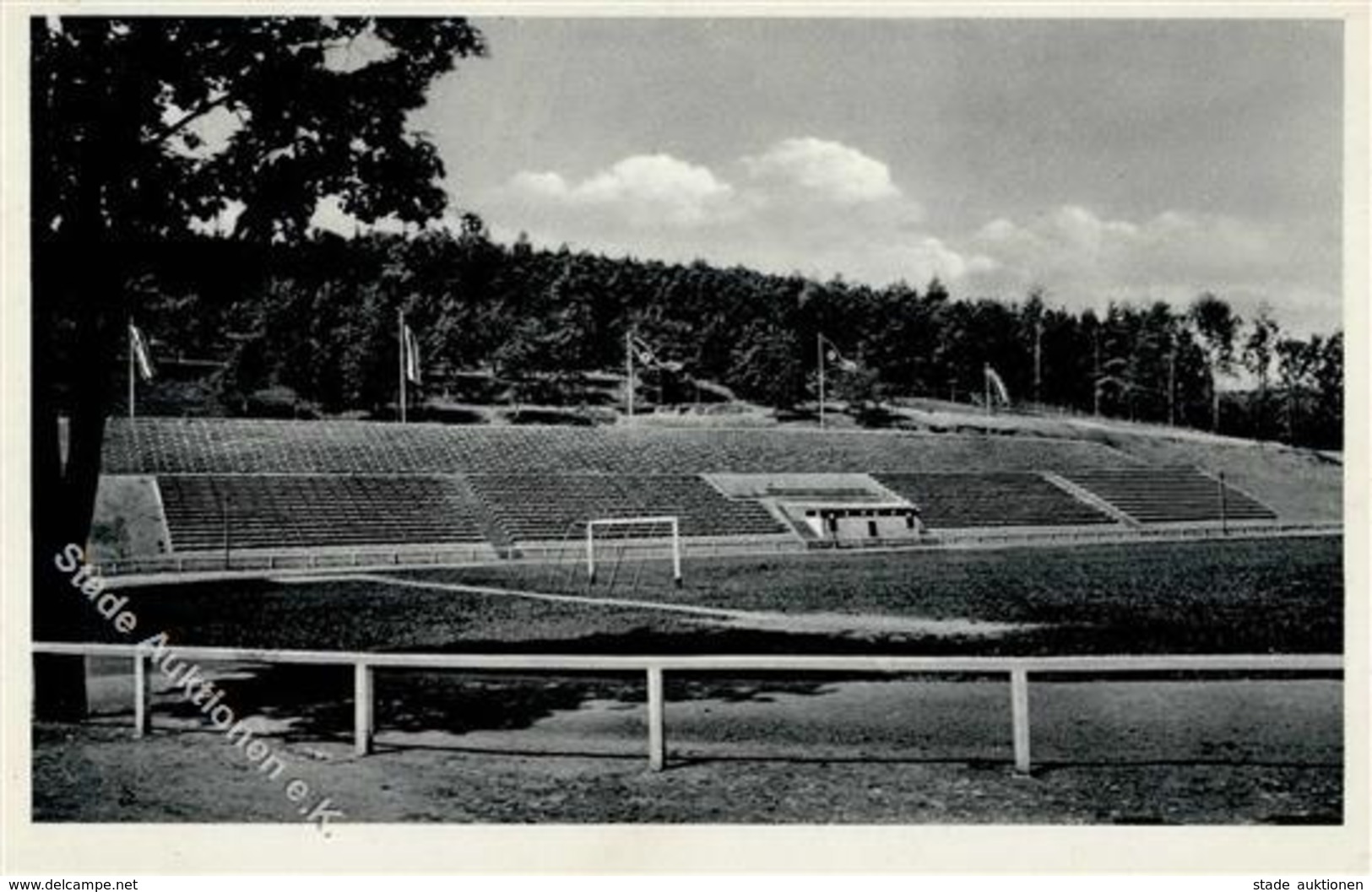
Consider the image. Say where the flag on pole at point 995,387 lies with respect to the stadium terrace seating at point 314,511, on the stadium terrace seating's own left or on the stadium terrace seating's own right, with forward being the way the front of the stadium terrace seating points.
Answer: on the stadium terrace seating's own left

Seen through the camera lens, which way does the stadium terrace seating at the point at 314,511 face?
facing the viewer

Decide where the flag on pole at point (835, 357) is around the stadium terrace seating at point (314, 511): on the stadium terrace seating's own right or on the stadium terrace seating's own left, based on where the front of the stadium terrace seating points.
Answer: on the stadium terrace seating's own left

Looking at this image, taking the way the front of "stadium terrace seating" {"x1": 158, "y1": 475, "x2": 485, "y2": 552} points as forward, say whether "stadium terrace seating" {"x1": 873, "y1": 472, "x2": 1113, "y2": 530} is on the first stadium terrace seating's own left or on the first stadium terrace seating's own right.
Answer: on the first stadium terrace seating's own left

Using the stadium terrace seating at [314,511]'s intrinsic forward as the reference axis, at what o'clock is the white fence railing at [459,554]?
The white fence railing is roughly at 10 o'clock from the stadium terrace seating.

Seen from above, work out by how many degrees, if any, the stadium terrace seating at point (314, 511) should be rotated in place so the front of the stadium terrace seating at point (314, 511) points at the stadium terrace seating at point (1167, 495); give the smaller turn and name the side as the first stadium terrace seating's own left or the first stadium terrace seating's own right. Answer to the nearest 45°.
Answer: approximately 90° to the first stadium terrace seating's own left

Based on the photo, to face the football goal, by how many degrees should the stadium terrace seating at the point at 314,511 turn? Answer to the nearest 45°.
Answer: approximately 45° to its left
